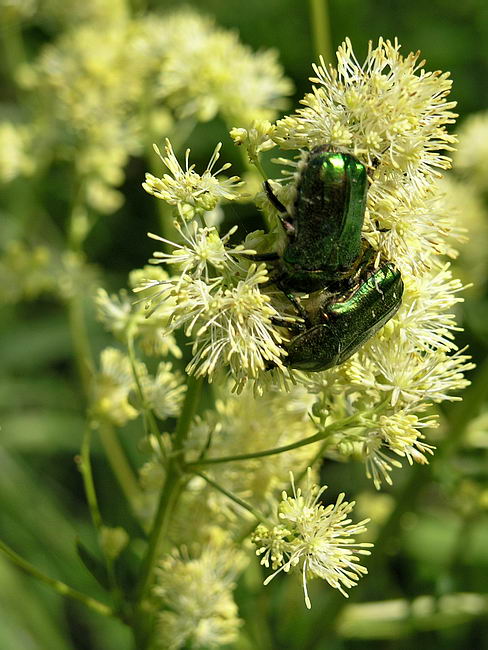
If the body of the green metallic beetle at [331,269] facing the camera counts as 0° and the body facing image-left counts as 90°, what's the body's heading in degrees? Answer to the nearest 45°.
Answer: approximately 0°

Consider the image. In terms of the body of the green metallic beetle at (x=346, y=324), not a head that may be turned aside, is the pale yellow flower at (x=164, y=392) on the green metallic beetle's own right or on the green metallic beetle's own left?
on the green metallic beetle's own right

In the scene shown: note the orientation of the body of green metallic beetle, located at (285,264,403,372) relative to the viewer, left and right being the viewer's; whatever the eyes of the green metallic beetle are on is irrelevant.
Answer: facing the viewer and to the left of the viewer
